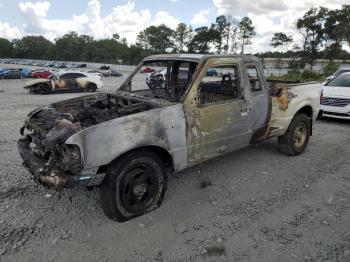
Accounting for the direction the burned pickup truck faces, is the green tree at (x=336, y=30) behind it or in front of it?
behind

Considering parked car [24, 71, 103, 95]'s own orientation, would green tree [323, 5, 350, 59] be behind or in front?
behind

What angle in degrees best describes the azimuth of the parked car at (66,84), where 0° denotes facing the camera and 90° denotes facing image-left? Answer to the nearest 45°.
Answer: approximately 90°

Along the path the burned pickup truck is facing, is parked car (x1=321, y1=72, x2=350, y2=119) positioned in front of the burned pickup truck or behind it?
behind

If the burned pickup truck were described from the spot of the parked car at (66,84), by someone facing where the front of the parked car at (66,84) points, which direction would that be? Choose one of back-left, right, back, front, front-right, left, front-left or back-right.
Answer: left

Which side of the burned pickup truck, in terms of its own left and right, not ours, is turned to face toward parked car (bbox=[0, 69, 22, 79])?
right

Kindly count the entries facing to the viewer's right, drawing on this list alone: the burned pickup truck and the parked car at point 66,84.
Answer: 0

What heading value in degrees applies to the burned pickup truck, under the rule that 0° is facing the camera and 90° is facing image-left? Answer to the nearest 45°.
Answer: approximately 45°
